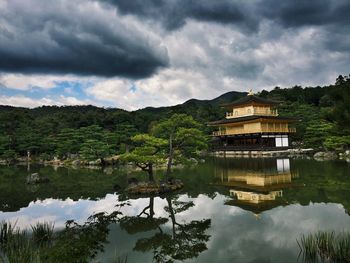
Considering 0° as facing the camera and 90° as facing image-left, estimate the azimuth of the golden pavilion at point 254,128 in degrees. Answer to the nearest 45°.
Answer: approximately 45°

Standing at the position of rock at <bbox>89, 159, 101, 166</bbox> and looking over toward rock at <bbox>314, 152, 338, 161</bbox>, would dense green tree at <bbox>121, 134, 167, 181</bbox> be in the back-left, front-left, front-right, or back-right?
front-right

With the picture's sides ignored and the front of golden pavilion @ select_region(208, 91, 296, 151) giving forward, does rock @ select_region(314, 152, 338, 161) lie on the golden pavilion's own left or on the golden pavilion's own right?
on the golden pavilion's own left

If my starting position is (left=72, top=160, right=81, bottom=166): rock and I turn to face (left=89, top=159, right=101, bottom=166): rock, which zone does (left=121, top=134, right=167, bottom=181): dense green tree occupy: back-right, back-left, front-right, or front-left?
front-right

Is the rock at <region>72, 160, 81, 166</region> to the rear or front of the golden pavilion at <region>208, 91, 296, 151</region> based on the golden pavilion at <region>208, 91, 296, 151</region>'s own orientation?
to the front

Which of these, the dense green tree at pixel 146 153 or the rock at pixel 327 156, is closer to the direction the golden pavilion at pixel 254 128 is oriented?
the dense green tree

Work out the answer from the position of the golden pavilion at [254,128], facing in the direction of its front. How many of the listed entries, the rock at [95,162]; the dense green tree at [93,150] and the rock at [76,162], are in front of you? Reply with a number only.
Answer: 3
